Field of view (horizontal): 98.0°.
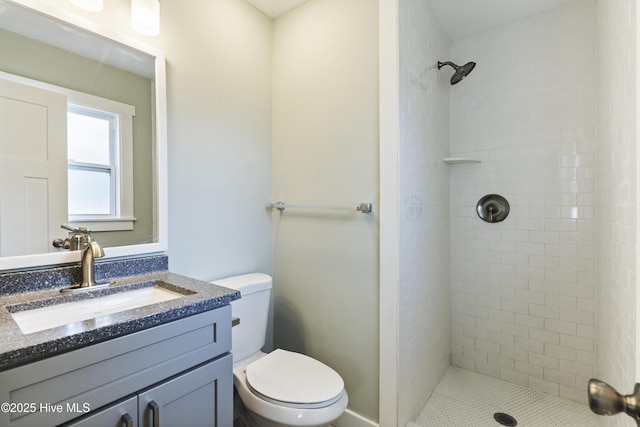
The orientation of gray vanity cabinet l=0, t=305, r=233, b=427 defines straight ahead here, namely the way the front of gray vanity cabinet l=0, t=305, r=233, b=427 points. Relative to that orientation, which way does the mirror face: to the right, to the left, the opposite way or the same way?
the same way

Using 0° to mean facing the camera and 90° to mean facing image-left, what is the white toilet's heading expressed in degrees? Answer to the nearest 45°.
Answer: approximately 315°

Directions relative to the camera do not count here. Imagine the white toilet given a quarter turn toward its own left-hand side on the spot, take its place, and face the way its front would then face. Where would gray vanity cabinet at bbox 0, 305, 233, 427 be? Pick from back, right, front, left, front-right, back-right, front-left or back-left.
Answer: back

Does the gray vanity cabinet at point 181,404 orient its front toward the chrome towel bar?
no

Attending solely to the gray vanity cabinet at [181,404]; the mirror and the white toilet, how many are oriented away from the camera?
0

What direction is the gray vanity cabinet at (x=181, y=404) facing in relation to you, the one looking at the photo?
facing the viewer and to the right of the viewer

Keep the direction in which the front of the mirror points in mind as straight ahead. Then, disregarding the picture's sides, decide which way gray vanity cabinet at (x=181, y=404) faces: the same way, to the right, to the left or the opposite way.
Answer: the same way

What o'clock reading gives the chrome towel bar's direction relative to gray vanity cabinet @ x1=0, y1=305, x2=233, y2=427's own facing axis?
The chrome towel bar is roughly at 10 o'clock from the gray vanity cabinet.
